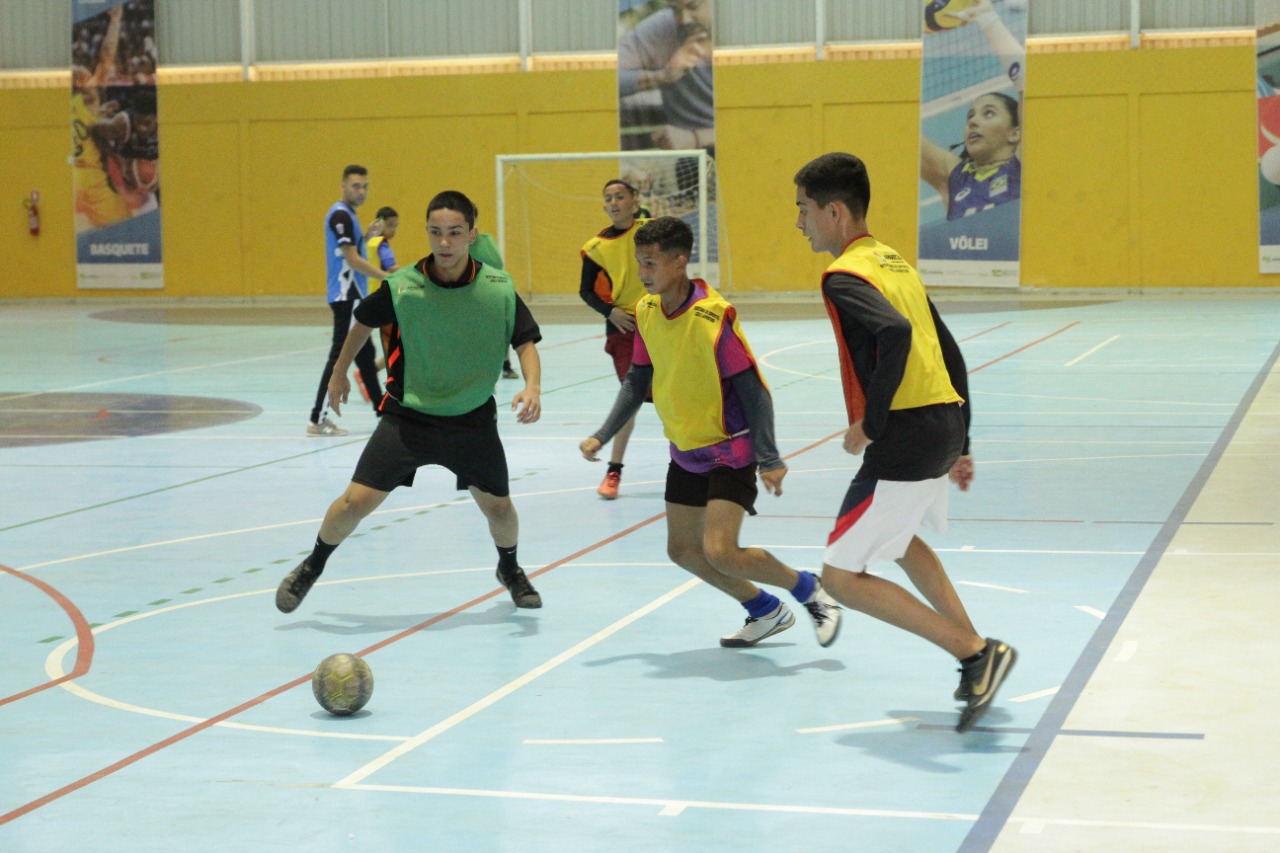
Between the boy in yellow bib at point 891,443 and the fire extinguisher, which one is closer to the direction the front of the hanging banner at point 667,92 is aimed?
the boy in yellow bib

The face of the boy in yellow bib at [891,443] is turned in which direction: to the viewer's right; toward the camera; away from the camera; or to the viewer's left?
to the viewer's left

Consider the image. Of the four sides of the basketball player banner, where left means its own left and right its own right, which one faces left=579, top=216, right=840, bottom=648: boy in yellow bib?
front

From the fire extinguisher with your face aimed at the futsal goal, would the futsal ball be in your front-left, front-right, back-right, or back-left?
front-right

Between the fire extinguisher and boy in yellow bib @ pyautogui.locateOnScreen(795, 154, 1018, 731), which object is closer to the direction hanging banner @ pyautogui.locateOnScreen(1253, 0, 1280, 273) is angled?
the boy in yellow bib

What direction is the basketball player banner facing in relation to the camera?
toward the camera

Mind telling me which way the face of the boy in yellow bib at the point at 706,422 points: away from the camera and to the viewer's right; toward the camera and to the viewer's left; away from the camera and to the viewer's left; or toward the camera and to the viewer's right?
toward the camera and to the viewer's left

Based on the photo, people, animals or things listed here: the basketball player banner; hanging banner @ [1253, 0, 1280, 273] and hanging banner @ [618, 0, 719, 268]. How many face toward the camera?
3

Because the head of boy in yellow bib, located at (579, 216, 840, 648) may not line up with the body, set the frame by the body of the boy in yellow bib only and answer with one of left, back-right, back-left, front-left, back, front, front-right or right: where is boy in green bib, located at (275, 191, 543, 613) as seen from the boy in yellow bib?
right

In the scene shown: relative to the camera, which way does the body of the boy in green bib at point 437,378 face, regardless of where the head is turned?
toward the camera

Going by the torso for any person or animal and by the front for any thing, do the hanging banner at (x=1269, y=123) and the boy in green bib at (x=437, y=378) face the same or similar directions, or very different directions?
same or similar directions

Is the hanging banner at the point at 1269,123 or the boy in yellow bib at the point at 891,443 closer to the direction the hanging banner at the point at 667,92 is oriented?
the boy in yellow bib
